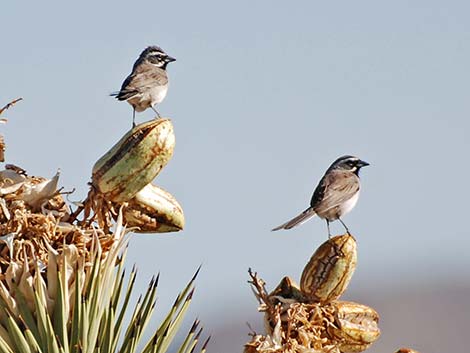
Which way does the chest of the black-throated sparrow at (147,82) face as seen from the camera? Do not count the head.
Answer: to the viewer's right
